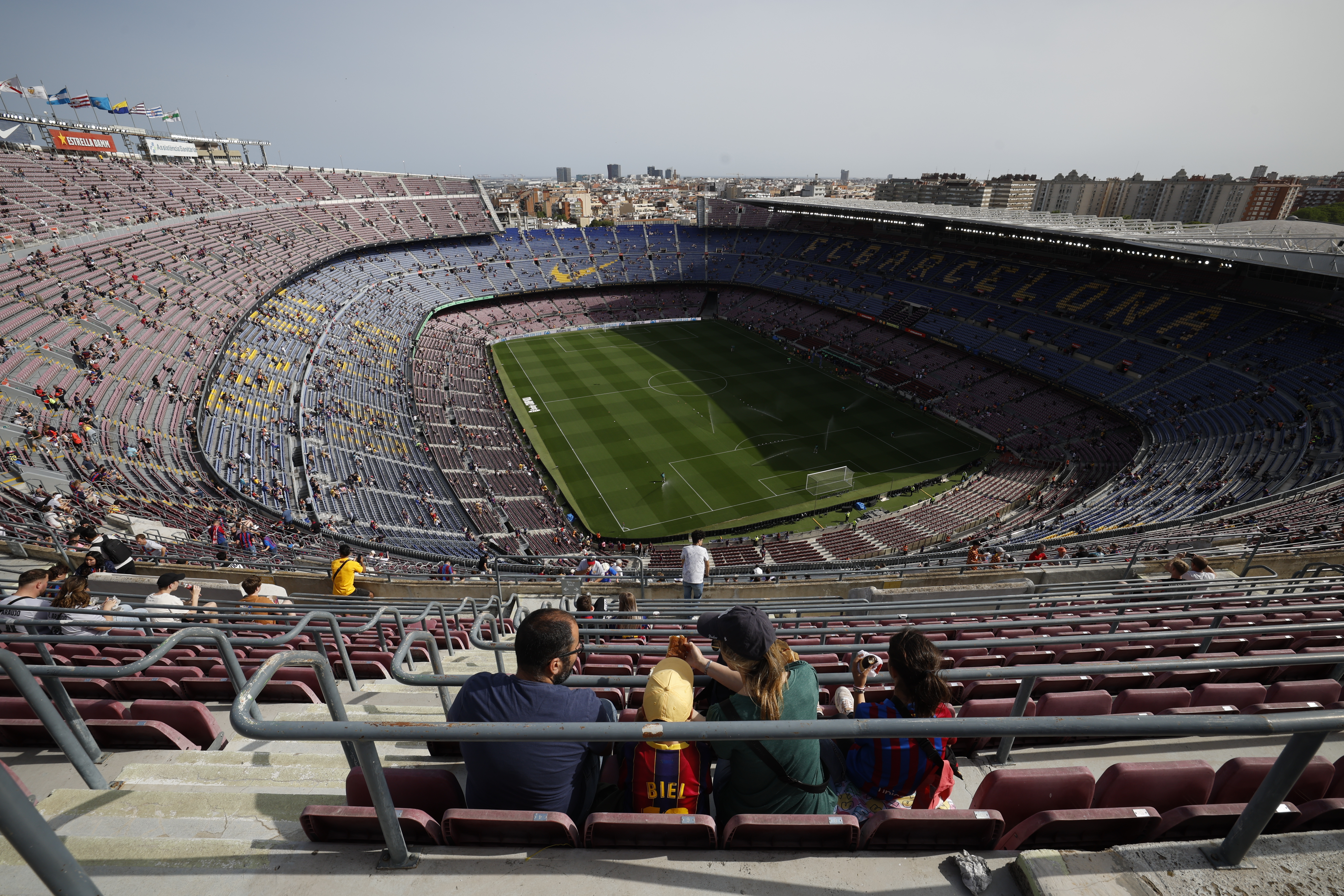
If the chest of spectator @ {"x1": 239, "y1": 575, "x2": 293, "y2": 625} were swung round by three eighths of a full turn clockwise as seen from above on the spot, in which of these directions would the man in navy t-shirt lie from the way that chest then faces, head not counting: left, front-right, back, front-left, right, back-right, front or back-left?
front

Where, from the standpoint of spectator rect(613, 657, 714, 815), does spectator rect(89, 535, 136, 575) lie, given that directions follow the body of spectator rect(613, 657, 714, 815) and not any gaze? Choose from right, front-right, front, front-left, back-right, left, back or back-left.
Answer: front-left

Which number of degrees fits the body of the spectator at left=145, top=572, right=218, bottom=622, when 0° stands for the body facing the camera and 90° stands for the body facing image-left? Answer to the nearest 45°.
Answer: approximately 225°

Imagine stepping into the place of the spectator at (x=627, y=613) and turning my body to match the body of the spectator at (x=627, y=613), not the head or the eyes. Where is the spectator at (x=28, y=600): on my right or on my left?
on my left

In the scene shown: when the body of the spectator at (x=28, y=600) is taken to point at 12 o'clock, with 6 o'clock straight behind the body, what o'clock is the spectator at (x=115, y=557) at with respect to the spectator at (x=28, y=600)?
the spectator at (x=115, y=557) is roughly at 11 o'clock from the spectator at (x=28, y=600).

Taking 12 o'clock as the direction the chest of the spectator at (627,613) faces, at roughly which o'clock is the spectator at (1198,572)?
the spectator at (1198,572) is roughly at 3 o'clock from the spectator at (627,613).

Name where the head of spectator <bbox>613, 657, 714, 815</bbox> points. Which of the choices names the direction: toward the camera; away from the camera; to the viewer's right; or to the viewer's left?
away from the camera

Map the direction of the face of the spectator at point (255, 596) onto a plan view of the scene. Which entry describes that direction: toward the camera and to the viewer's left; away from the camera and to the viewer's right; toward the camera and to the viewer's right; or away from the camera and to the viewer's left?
away from the camera and to the viewer's right

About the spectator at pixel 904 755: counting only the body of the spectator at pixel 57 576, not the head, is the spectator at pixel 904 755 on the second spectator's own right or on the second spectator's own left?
on the second spectator's own right

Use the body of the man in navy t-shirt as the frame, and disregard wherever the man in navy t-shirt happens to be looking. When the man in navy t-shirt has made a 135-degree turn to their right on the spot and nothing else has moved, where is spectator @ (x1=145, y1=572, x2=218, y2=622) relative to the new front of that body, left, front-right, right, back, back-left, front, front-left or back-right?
back

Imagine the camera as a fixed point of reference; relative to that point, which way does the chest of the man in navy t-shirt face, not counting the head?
away from the camera

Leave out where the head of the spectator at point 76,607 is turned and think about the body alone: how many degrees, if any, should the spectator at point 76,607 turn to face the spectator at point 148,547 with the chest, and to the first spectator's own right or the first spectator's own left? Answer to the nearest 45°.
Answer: approximately 45° to the first spectator's own left

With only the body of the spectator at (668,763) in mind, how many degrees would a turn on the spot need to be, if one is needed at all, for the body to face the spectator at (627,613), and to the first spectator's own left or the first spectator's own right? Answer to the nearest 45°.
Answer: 0° — they already face them
